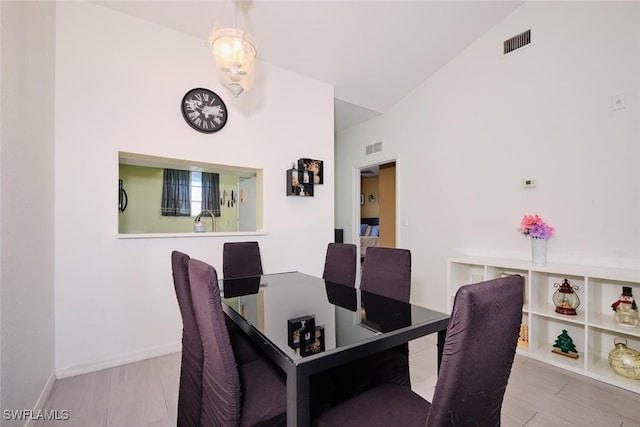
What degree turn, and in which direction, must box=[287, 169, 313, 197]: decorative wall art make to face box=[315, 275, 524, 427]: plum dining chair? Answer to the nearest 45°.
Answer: approximately 45° to its right

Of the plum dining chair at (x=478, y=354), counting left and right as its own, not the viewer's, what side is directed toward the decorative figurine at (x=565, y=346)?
right

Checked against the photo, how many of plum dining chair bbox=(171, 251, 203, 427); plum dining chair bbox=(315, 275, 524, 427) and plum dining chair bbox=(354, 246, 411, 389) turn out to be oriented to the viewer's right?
1

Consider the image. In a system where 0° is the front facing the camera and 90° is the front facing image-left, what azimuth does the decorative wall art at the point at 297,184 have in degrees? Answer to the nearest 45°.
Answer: approximately 315°

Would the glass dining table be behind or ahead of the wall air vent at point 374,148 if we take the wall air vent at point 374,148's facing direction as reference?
ahead

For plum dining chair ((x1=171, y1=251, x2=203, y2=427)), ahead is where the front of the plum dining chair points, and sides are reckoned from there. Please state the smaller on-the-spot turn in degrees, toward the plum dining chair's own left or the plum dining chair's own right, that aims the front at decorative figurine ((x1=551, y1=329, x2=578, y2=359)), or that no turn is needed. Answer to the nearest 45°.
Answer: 0° — it already faces it

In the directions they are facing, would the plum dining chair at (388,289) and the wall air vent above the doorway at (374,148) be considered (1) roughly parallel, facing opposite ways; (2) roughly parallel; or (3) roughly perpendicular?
roughly parallel

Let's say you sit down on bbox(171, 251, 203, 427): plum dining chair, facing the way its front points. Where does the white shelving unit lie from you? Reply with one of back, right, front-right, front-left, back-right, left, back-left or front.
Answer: front

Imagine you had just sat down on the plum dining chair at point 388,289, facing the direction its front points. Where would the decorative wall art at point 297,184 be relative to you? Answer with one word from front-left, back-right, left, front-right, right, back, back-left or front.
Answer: right

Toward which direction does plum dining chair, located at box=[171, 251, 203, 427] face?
to the viewer's right
